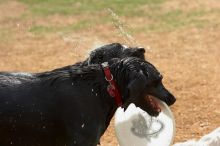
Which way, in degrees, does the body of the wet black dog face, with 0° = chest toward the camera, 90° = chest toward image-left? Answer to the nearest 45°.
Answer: approximately 270°

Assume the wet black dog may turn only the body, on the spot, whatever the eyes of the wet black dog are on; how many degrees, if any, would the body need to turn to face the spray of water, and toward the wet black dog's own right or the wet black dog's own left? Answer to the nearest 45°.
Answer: approximately 90° to the wet black dog's own left
